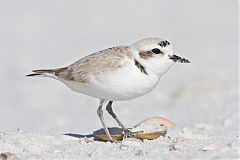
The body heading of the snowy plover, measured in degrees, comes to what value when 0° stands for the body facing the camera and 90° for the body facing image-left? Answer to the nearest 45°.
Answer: approximately 270°

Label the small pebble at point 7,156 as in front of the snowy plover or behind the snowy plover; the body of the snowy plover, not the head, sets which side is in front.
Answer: behind
